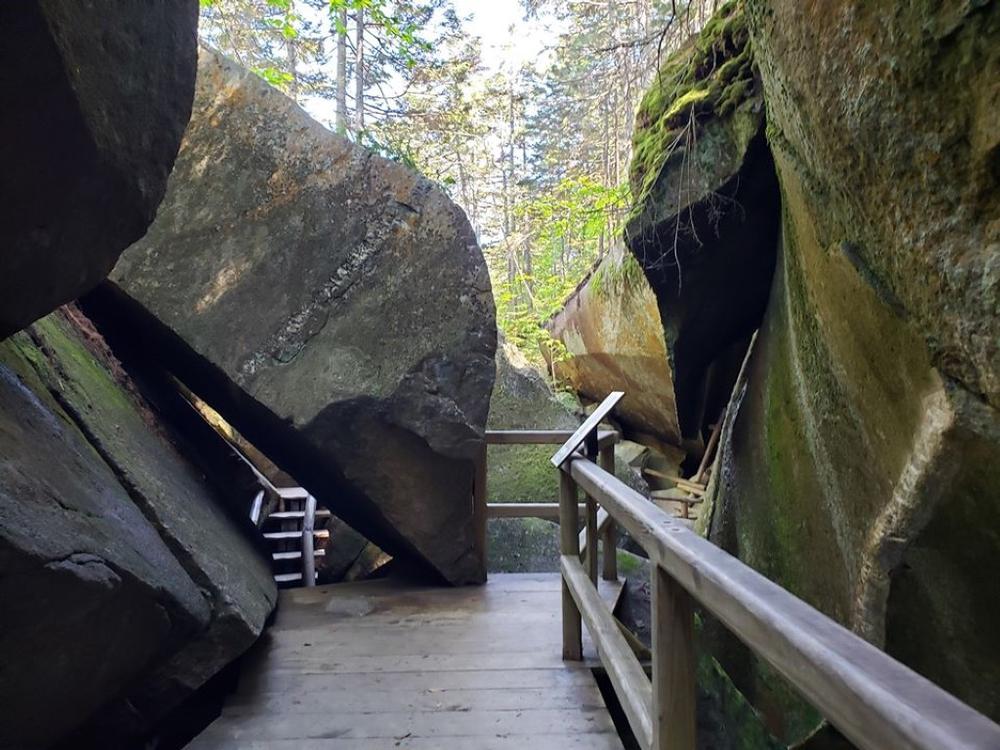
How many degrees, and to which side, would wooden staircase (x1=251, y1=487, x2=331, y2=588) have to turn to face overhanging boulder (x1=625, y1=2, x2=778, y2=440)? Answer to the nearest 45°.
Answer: approximately 45° to its left

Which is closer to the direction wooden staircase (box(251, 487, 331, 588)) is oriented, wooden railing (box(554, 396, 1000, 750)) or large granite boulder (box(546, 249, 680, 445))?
the wooden railing

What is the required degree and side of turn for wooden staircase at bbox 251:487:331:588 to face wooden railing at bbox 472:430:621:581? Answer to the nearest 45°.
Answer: approximately 45° to its left

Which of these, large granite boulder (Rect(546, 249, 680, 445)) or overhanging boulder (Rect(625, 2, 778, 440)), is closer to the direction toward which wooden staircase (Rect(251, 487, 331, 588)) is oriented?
the overhanging boulder

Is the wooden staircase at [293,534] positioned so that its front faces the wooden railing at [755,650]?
yes

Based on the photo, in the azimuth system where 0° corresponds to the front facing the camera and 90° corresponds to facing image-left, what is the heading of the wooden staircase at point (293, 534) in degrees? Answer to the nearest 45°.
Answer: approximately 0°

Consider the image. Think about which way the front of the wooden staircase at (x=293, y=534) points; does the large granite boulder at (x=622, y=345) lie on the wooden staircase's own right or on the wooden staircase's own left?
on the wooden staircase's own left

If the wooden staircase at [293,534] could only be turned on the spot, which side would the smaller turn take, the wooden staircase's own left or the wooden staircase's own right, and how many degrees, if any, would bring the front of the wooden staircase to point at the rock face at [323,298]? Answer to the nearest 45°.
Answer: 0° — it already faces it
